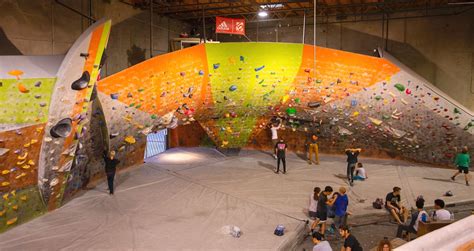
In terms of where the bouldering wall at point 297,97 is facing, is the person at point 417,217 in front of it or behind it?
in front

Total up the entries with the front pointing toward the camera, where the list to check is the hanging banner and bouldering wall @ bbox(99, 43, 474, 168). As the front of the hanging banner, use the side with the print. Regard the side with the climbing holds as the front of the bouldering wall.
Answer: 2

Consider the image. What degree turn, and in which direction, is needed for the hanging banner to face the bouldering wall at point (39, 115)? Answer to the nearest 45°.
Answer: approximately 45° to its right

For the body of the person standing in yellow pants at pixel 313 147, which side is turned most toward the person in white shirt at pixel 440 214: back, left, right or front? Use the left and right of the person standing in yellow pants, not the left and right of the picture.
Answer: back

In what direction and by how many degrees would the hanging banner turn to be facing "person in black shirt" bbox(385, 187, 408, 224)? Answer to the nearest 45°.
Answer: approximately 45° to its left

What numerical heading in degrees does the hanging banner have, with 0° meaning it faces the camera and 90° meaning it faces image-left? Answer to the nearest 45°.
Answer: approximately 0°

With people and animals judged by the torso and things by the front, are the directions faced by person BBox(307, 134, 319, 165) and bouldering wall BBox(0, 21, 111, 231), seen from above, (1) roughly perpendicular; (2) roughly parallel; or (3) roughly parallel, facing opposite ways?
roughly perpendicular

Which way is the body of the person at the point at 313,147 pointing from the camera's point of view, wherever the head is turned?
away from the camera
